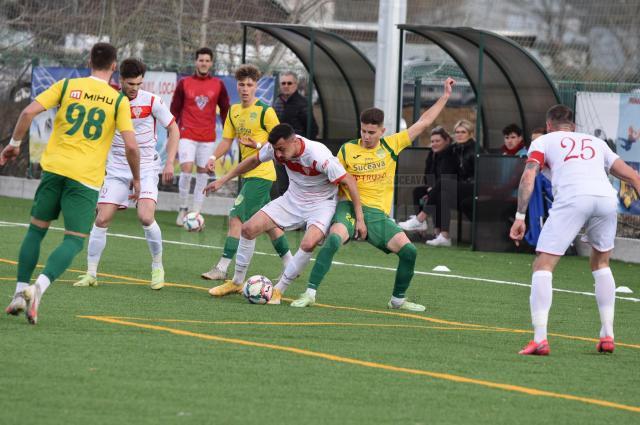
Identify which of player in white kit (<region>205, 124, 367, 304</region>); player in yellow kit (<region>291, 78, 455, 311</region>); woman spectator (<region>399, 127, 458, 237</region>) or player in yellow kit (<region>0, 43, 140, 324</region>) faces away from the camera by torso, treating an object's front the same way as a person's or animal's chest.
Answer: player in yellow kit (<region>0, 43, 140, 324</region>)

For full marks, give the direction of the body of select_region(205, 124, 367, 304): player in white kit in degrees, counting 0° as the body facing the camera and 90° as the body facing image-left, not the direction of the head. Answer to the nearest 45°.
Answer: approximately 45°

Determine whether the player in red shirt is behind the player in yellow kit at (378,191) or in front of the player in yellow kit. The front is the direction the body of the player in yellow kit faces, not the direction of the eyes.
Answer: behind

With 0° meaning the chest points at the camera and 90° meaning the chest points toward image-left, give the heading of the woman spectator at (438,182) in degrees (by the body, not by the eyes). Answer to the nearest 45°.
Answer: approximately 45°

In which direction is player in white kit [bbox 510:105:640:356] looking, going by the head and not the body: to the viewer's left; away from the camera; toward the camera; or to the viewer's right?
away from the camera

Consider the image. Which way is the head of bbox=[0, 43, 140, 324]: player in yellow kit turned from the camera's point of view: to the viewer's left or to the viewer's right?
to the viewer's right

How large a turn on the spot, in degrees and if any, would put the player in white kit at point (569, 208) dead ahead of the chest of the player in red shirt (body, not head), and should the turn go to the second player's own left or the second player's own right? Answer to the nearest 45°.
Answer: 0° — they already face them

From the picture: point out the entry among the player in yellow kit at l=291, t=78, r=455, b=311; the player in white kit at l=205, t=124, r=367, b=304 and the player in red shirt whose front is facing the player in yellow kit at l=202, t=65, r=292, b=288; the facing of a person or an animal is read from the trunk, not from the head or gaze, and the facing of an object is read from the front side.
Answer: the player in red shirt

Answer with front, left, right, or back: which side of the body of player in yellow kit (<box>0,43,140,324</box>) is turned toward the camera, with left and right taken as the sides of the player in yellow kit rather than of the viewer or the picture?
back

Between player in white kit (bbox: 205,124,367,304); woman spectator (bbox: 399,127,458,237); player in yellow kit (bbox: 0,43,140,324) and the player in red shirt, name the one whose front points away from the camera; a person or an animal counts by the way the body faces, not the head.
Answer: the player in yellow kit

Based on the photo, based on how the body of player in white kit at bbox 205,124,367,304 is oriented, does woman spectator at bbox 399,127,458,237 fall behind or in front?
behind
